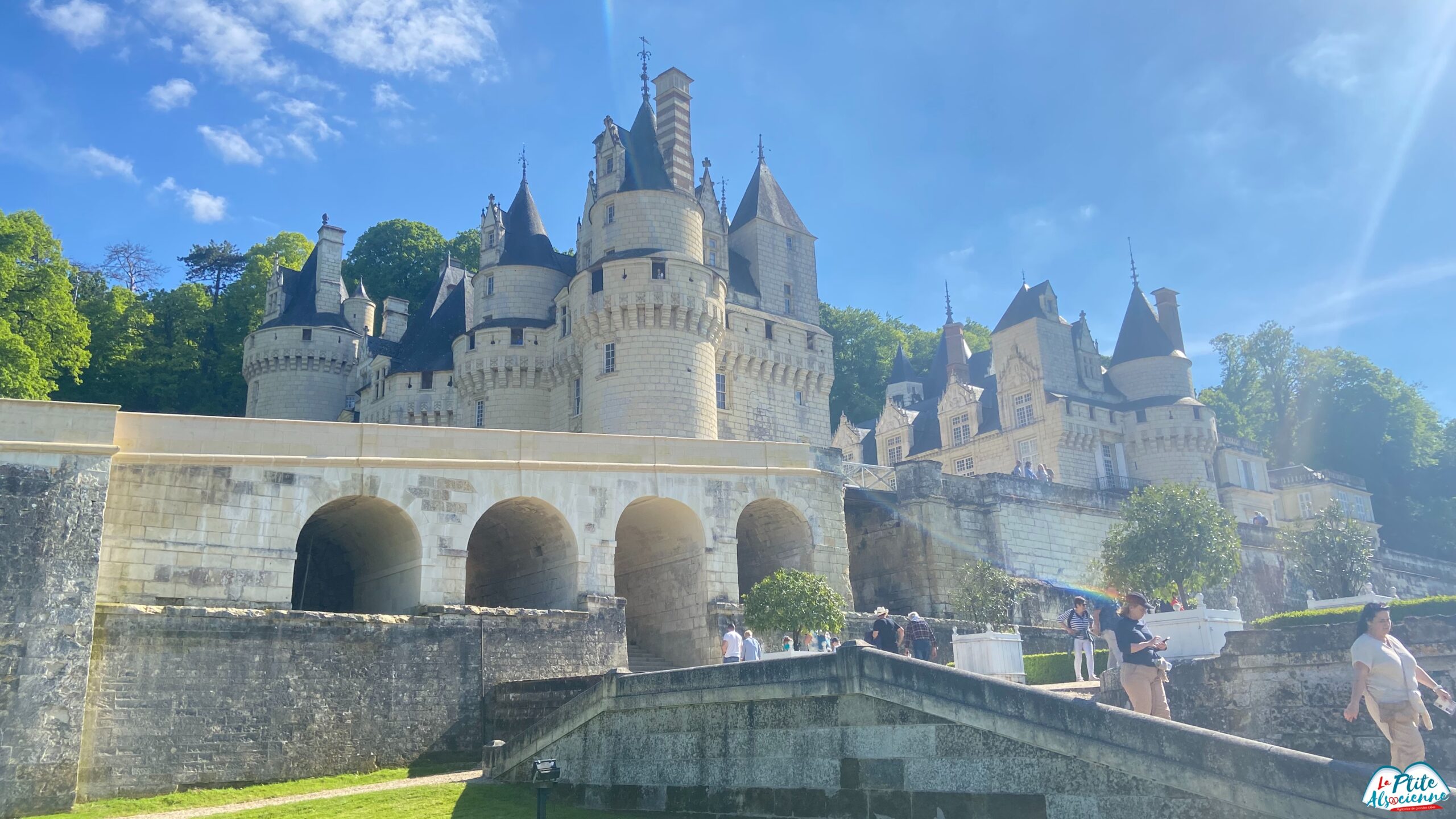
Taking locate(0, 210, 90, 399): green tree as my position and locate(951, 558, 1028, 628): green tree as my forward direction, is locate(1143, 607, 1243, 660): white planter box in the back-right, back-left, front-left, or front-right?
front-right

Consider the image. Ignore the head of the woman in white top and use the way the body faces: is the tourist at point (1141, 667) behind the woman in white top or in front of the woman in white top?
behind

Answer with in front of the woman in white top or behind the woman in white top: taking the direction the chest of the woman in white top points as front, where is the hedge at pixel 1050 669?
behind

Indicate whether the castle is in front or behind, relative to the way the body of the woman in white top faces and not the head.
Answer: behind

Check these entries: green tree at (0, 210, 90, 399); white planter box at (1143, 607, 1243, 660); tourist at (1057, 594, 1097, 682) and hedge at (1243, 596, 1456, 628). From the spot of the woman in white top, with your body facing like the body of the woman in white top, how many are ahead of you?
0

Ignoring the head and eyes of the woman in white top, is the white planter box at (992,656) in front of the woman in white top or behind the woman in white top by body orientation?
behind

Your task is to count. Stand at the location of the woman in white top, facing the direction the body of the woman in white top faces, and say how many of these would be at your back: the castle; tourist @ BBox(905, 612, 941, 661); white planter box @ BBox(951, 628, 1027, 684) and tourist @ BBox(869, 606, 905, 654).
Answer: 4

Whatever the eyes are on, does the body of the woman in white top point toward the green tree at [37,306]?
no
